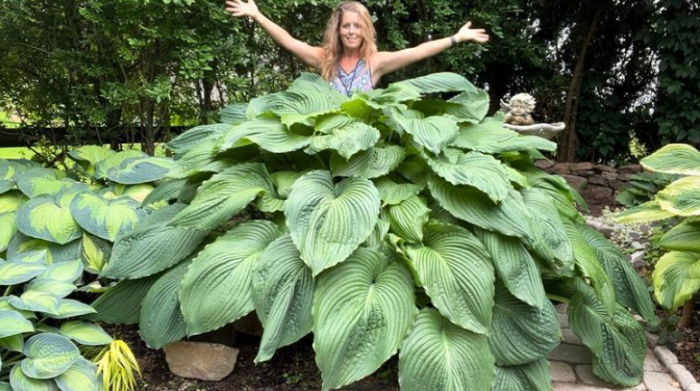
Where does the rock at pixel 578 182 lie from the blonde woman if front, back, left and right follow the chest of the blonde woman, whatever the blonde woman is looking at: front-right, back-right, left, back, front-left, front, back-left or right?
back-left

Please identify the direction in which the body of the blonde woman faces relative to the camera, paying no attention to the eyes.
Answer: toward the camera

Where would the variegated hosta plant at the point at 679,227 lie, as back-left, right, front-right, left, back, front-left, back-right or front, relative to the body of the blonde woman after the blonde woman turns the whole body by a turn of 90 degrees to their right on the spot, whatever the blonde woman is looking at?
back-left

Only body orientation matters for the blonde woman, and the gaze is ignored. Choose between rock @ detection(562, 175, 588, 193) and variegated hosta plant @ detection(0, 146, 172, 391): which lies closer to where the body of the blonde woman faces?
the variegated hosta plant

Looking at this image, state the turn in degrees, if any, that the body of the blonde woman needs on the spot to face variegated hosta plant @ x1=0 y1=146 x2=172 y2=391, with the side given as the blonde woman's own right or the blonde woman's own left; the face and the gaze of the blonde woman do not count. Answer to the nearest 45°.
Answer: approximately 45° to the blonde woman's own right

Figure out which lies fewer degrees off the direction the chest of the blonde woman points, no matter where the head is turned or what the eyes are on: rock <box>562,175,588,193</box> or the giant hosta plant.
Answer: the giant hosta plant

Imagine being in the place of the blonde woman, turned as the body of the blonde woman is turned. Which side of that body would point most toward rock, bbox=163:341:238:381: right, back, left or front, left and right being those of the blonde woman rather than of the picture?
front

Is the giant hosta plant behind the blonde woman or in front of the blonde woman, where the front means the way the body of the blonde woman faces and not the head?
in front
